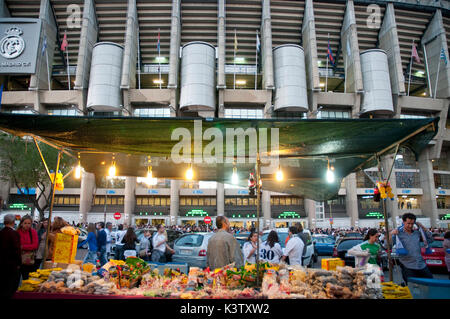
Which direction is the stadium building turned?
toward the camera

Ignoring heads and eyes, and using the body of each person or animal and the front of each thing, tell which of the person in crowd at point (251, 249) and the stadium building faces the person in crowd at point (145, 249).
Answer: the stadium building

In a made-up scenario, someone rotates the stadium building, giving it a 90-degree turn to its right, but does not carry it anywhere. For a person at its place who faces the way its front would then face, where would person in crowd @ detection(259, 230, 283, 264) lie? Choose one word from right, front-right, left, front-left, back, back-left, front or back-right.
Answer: left

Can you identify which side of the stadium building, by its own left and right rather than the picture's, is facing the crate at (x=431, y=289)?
front

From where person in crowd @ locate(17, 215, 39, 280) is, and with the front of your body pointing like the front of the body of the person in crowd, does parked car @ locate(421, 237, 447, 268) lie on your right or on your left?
on your left

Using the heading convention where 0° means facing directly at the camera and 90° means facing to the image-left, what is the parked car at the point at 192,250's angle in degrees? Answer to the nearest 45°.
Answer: approximately 225°

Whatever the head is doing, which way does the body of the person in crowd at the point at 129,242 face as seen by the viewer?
away from the camera

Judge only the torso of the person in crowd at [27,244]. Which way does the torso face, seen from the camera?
toward the camera

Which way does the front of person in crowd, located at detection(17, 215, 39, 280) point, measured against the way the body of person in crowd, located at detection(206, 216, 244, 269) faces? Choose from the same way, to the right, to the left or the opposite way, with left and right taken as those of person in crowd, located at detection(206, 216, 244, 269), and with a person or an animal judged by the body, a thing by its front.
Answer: to the right

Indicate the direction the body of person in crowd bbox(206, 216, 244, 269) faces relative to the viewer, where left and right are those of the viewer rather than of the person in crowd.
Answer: facing away from the viewer and to the right of the viewer

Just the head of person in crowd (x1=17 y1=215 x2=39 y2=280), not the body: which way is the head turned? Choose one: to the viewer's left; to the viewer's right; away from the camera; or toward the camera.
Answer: toward the camera

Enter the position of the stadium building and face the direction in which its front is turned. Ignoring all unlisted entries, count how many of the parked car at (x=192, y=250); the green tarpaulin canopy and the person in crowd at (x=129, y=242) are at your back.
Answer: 0

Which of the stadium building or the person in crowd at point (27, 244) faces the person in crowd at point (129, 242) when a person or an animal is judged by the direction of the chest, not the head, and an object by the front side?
the stadium building

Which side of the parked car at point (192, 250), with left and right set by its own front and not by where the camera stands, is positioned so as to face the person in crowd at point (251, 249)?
right
